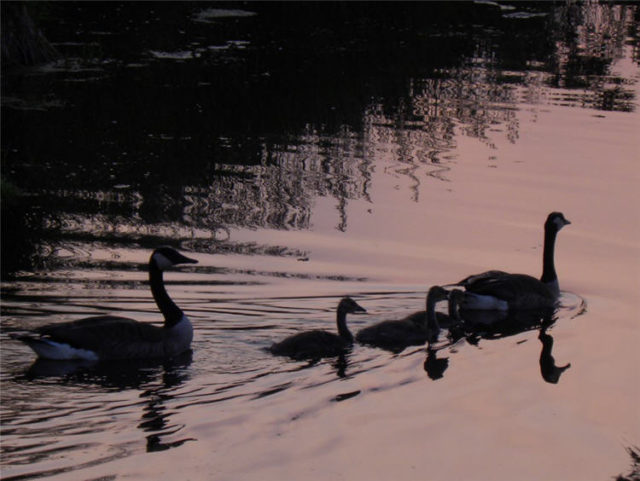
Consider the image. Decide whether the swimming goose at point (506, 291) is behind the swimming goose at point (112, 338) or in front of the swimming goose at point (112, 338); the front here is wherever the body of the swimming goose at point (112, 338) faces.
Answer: in front

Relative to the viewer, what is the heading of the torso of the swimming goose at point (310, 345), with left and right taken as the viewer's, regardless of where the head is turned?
facing to the right of the viewer

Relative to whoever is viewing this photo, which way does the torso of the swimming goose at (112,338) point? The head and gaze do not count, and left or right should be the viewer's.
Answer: facing to the right of the viewer

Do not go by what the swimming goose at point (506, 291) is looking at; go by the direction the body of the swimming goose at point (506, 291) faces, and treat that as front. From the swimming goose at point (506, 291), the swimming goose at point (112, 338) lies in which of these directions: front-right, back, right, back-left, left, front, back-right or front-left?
back-right

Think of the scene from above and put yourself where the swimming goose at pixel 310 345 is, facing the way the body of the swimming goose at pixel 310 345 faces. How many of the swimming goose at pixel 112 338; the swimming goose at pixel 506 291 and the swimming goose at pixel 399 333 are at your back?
1

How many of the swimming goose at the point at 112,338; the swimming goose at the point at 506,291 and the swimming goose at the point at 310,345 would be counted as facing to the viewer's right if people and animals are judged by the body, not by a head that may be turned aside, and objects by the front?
3

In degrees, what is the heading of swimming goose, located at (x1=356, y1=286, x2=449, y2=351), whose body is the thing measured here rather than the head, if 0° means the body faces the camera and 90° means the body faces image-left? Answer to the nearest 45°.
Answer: approximately 270°

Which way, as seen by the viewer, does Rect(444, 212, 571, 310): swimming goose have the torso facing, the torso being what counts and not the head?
to the viewer's right

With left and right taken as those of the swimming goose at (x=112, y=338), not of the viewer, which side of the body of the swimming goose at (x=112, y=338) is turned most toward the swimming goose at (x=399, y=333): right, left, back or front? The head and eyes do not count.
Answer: front

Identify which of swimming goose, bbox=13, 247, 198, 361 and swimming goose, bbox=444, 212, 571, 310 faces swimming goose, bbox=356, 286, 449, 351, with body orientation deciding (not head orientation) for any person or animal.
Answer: swimming goose, bbox=13, 247, 198, 361

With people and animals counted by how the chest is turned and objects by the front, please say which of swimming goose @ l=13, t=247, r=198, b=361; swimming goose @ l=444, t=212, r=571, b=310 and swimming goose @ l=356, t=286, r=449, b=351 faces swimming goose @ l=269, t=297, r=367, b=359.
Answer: swimming goose @ l=13, t=247, r=198, b=361

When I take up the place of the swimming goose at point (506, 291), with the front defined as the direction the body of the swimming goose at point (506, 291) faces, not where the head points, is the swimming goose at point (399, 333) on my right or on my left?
on my right
